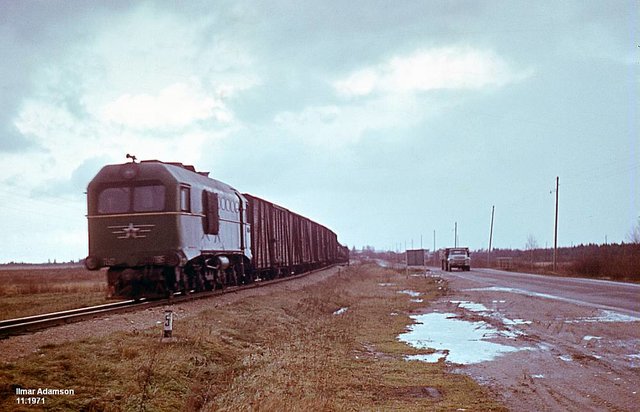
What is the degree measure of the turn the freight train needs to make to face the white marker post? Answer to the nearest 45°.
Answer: approximately 45° to its left

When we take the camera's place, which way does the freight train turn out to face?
facing the viewer and to the left of the viewer

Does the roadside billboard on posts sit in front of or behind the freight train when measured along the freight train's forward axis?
behind

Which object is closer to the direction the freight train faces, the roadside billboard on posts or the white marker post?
the white marker post
